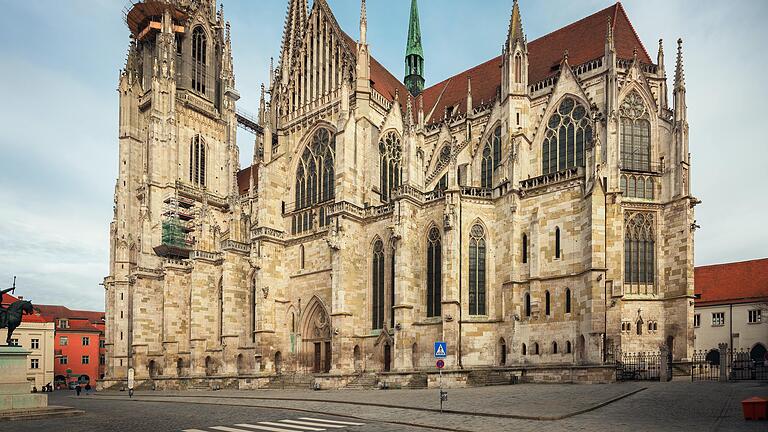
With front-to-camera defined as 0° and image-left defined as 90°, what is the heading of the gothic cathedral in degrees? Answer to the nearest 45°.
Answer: approximately 135°

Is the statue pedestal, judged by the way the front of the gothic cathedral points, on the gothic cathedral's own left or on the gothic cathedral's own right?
on the gothic cathedral's own left
